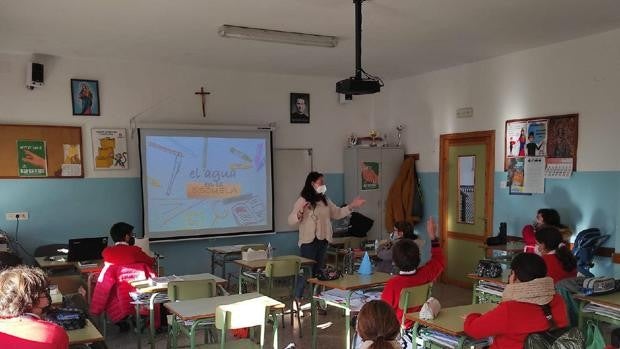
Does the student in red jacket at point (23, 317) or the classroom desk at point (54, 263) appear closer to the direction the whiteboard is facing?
the student in red jacket

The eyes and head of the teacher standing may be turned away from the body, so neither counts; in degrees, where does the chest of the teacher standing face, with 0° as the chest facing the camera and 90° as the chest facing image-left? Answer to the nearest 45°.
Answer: approximately 315°

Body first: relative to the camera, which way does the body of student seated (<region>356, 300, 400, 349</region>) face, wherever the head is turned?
away from the camera

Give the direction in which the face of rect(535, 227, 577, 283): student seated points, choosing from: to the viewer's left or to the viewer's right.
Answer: to the viewer's left

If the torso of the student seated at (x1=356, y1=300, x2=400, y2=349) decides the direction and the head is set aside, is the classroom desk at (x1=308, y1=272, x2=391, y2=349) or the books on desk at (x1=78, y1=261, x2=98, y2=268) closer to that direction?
the classroom desk

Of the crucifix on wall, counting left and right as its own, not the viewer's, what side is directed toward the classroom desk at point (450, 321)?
front

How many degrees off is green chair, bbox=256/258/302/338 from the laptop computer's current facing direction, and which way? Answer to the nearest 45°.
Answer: approximately 135° to its right

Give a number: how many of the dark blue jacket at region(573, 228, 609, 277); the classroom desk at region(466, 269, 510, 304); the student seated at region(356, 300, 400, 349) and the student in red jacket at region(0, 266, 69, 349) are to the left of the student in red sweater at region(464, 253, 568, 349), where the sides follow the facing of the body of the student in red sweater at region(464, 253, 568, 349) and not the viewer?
2

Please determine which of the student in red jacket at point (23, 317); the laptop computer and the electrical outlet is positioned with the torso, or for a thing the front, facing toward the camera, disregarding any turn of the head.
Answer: the electrical outlet

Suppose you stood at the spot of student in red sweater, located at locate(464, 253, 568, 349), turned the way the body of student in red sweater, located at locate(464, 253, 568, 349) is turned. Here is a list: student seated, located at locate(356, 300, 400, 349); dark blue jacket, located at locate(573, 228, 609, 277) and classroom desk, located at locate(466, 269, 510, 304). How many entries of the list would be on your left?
1

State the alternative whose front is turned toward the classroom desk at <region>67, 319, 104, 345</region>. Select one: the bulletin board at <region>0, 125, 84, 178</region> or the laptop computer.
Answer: the bulletin board

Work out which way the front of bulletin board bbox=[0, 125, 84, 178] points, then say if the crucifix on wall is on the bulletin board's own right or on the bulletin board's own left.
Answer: on the bulletin board's own left
